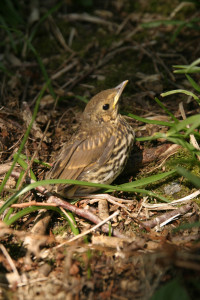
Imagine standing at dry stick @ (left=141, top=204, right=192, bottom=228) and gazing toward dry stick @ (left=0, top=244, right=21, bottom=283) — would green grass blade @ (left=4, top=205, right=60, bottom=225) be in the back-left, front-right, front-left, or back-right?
front-right

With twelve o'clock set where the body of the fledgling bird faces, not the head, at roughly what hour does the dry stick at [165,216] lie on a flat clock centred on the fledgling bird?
The dry stick is roughly at 2 o'clock from the fledgling bird.

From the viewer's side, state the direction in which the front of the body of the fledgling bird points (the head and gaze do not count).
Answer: to the viewer's right

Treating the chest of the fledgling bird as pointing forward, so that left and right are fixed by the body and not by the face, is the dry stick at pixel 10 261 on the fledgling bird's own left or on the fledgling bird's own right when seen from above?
on the fledgling bird's own right

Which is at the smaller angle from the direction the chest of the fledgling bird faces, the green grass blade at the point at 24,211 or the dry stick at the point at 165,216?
the dry stick

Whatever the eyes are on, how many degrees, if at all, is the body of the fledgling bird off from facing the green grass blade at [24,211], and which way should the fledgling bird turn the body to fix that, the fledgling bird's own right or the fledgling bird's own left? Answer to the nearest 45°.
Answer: approximately 135° to the fledgling bird's own right

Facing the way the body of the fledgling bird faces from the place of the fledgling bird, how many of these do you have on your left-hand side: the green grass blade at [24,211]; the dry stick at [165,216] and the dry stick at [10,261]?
0

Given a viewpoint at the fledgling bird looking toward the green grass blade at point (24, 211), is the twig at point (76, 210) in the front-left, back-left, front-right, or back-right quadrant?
front-left
